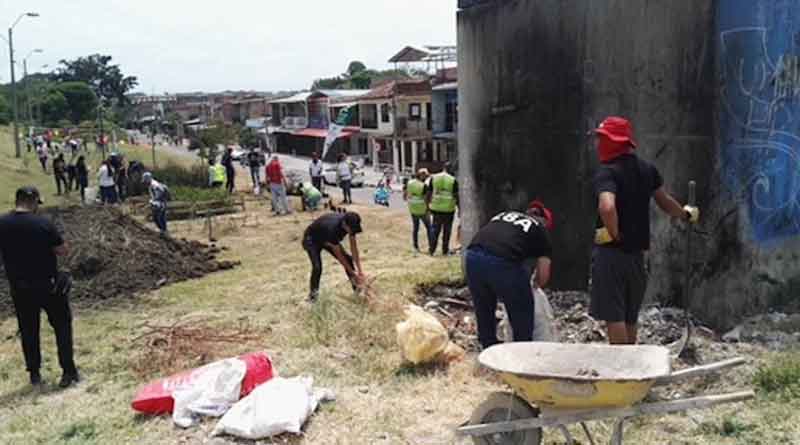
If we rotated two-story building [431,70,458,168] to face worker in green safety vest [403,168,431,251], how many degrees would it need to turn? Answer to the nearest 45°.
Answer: approximately 45° to its left

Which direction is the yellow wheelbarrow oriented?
to the viewer's left

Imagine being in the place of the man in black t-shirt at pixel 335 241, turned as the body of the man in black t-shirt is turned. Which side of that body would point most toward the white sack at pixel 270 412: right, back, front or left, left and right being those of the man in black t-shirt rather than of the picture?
right

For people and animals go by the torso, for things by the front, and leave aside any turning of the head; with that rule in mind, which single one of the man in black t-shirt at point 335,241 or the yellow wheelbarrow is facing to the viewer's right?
the man in black t-shirt

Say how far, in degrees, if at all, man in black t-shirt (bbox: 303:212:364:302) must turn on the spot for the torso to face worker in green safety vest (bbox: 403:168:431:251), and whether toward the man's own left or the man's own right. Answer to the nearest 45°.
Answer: approximately 90° to the man's own left

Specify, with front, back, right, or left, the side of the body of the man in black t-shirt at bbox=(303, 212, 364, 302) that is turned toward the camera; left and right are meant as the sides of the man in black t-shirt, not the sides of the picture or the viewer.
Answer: right
